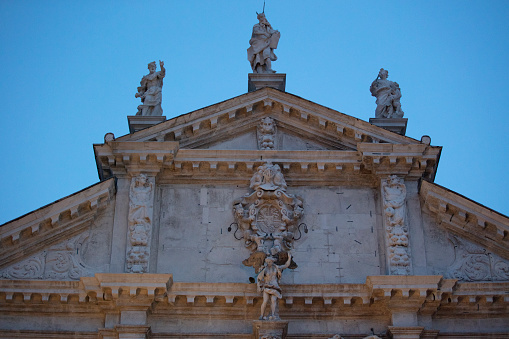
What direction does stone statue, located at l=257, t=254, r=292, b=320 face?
toward the camera

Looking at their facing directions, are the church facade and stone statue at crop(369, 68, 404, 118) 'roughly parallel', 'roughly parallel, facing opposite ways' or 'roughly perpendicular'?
roughly parallel

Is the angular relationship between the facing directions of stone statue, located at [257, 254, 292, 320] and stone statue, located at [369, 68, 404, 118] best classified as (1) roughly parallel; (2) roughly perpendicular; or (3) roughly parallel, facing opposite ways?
roughly parallel

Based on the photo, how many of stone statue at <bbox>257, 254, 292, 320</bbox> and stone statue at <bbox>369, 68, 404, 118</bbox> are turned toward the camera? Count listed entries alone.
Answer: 2

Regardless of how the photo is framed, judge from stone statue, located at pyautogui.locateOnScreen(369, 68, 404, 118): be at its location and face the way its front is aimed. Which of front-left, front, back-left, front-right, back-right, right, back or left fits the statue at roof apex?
right

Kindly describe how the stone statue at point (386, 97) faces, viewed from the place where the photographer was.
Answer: facing the viewer

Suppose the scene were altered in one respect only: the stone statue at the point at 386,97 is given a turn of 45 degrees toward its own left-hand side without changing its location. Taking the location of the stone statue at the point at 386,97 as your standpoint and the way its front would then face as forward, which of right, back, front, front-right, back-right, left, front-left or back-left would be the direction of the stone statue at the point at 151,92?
back-right
